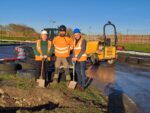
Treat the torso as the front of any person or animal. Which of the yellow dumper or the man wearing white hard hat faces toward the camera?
the man wearing white hard hat

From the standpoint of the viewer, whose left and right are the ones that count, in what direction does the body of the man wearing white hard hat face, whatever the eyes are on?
facing the viewer

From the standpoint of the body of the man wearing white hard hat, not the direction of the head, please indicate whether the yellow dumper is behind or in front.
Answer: behind

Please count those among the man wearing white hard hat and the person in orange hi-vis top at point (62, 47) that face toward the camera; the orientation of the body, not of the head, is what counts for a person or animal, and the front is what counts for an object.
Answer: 2

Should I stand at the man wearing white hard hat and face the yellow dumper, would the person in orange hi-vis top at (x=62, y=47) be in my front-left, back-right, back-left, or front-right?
front-right

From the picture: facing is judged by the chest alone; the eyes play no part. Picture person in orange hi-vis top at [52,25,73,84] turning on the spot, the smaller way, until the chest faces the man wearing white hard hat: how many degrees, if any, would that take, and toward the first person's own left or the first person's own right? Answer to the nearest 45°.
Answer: approximately 90° to the first person's own right

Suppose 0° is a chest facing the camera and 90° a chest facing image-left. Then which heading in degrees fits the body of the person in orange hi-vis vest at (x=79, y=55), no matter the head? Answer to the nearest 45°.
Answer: approximately 45°

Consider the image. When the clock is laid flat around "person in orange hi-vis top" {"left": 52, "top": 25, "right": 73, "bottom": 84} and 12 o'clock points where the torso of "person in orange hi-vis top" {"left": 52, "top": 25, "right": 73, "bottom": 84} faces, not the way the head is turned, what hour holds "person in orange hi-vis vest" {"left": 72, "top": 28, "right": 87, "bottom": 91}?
"person in orange hi-vis vest" {"left": 72, "top": 28, "right": 87, "bottom": 91} is roughly at 10 o'clock from "person in orange hi-vis top" {"left": 52, "top": 25, "right": 73, "bottom": 84}.

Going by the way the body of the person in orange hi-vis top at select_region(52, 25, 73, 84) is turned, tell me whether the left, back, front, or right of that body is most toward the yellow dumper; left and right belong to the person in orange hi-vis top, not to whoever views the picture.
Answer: back

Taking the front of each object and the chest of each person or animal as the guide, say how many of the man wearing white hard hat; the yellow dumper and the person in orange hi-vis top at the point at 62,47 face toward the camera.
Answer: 2
